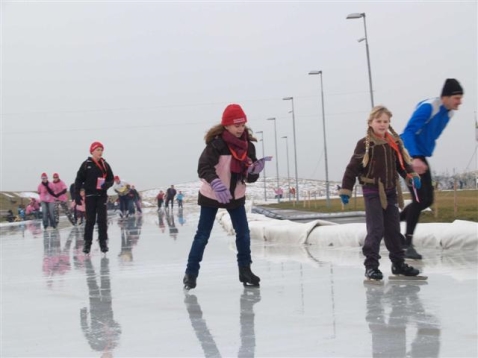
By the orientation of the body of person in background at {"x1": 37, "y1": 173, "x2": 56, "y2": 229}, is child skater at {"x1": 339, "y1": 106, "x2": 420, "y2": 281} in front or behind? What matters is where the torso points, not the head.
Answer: in front

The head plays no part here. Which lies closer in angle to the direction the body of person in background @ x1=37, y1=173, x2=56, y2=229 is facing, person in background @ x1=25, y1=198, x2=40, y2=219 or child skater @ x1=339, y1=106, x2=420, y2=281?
the child skater

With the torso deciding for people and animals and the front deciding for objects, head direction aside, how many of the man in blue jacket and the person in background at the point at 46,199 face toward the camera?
1

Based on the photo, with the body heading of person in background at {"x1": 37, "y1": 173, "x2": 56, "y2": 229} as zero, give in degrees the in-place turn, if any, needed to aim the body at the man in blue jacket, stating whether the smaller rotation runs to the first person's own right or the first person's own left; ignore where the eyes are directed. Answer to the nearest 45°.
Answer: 0° — they already face them

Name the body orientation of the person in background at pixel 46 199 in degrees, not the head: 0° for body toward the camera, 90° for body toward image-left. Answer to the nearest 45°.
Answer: approximately 0°

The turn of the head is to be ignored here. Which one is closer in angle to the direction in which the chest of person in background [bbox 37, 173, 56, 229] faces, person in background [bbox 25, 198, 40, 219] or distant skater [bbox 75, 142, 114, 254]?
the distant skater
